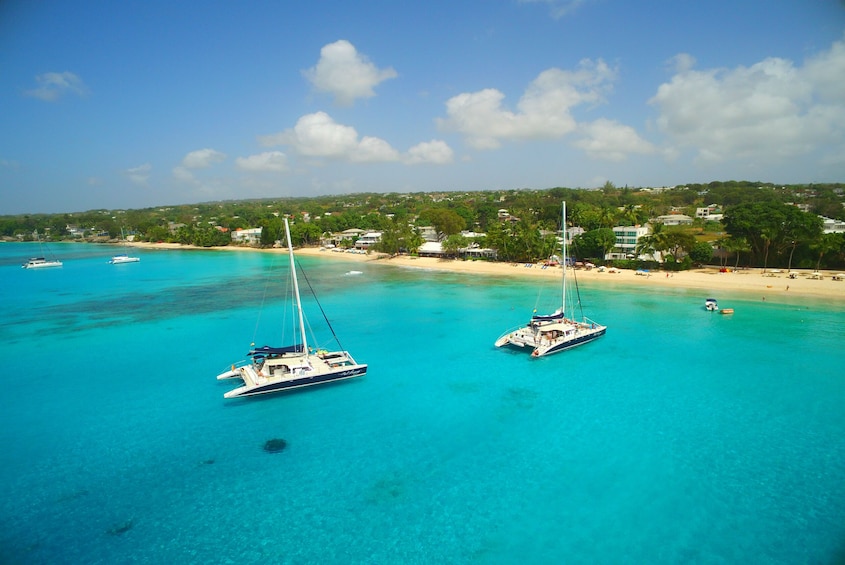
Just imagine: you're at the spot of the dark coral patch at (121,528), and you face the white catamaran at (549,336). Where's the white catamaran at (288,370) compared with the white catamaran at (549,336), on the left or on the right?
left

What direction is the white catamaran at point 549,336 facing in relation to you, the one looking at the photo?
facing away from the viewer and to the right of the viewer

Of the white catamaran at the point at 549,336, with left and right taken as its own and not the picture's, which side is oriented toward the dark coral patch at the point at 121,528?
back

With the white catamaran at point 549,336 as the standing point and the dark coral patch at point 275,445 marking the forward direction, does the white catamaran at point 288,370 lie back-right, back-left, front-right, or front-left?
front-right

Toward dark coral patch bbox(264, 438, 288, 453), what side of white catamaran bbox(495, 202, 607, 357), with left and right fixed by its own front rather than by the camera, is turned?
back

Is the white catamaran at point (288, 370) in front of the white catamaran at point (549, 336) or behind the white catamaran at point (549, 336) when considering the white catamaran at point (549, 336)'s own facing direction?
behind
